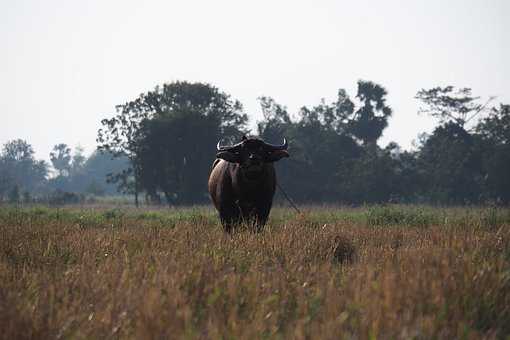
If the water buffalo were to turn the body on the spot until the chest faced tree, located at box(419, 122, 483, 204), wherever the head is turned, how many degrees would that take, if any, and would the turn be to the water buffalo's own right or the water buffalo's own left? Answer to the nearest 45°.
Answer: approximately 135° to the water buffalo's own left

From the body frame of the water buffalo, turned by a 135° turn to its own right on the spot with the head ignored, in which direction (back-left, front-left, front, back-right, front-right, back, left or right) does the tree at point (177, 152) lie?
front-right

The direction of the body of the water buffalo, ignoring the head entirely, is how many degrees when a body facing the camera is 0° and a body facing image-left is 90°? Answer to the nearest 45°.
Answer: approximately 0°
